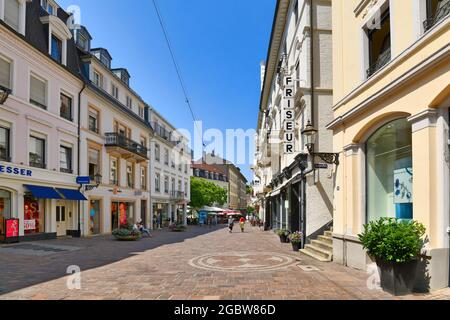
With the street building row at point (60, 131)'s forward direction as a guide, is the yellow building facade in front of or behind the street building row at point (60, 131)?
in front

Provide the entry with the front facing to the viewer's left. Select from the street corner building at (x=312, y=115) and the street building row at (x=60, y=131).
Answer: the street corner building at (x=312, y=115)

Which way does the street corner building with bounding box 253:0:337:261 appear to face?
to the viewer's left

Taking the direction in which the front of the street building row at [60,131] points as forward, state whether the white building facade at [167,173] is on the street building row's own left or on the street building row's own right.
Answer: on the street building row's own left

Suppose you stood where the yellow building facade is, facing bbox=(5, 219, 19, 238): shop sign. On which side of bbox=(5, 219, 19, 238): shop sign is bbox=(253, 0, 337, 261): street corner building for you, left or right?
right

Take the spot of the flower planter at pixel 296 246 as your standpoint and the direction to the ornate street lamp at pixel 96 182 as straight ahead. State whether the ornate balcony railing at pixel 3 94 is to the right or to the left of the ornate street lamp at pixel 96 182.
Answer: left

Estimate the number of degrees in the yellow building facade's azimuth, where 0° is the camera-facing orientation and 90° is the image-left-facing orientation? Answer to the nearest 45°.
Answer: approximately 45°

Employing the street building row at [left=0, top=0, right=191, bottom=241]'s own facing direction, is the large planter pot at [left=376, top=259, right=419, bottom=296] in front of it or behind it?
in front
